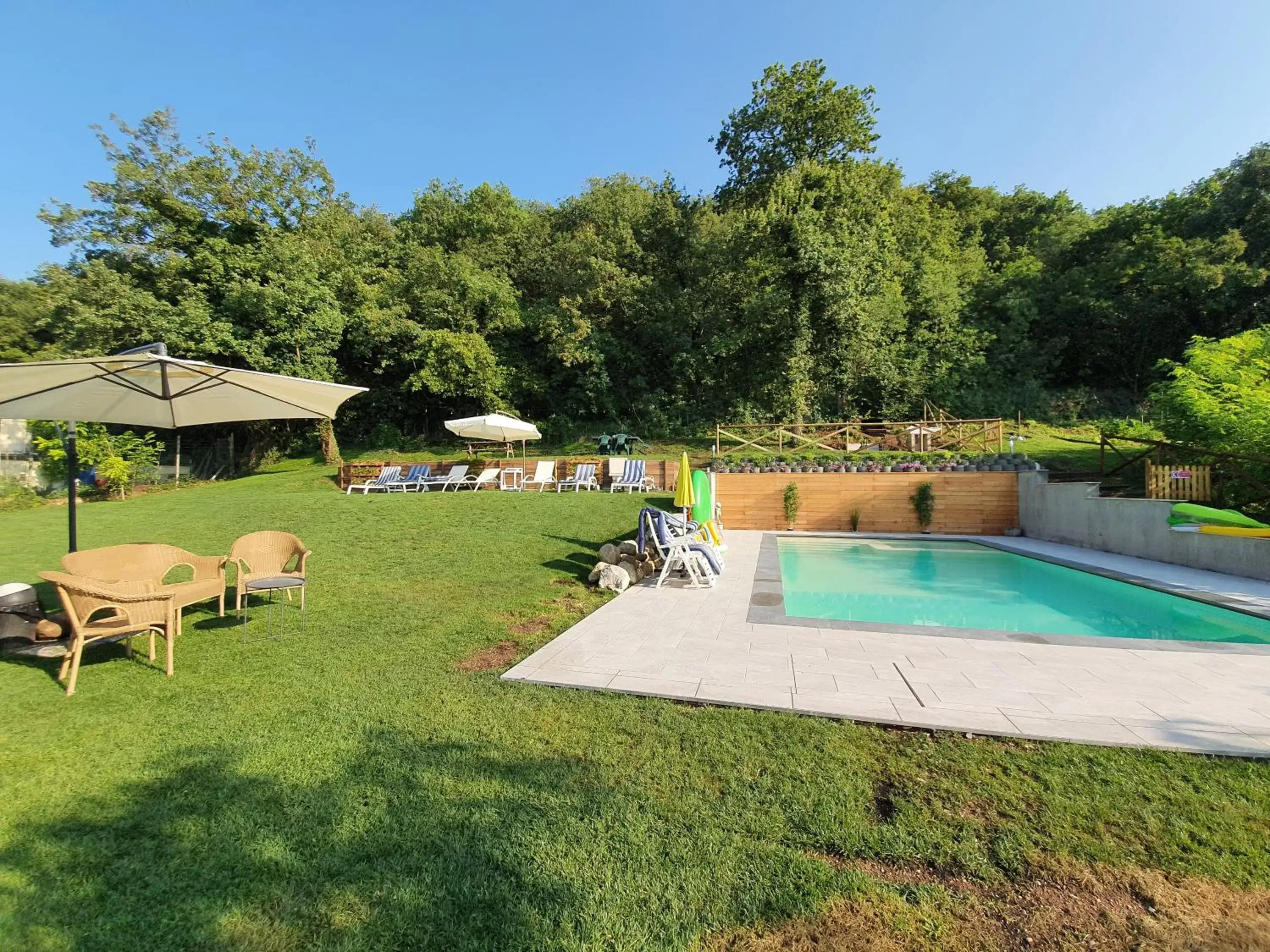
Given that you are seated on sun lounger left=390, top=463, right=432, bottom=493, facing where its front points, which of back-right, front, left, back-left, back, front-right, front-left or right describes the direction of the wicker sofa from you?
front-left

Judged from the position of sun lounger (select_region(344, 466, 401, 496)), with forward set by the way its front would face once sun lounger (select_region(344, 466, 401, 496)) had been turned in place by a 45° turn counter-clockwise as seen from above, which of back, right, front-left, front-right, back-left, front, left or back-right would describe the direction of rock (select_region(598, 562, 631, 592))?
front

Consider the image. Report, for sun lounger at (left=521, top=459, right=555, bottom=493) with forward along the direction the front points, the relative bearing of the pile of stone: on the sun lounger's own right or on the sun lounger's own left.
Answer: on the sun lounger's own left

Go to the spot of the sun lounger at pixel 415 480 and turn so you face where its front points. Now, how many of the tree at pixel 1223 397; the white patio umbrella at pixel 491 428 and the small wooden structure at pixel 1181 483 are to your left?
3

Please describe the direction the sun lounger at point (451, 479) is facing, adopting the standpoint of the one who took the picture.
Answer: facing the viewer and to the left of the viewer

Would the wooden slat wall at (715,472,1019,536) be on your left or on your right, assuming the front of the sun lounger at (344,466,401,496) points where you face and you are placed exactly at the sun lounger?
on your left

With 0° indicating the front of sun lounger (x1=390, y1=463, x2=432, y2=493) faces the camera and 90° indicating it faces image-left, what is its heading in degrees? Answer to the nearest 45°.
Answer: approximately 45°

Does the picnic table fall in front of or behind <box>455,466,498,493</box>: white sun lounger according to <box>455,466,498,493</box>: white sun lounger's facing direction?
behind

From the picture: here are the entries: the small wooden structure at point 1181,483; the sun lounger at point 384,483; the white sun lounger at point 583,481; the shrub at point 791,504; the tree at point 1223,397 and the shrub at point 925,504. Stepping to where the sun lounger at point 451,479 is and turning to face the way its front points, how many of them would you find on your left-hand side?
5

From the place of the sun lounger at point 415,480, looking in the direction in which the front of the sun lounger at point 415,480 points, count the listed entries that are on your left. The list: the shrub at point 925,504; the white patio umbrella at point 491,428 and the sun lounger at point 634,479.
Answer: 3

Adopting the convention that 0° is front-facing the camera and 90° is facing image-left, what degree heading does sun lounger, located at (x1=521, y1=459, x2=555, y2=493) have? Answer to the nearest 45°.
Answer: approximately 45°

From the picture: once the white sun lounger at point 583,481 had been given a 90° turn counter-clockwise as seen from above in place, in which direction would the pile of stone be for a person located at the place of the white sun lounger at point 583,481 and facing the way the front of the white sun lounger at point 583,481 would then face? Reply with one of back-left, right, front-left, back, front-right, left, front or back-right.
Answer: front-right

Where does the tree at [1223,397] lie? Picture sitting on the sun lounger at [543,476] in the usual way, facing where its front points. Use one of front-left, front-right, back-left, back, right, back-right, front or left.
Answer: left

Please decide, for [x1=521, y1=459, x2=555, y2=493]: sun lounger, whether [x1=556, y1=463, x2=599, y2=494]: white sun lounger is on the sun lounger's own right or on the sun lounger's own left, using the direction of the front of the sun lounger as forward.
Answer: on the sun lounger's own left
